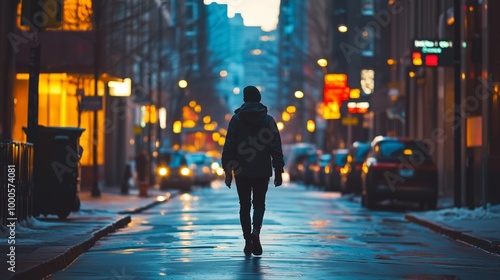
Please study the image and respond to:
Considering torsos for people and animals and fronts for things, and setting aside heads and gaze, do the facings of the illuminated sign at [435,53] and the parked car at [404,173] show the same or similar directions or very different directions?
very different directions

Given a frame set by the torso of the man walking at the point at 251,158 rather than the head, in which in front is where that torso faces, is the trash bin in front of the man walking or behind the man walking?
in front

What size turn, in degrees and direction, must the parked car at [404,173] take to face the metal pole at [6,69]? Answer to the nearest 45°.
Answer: approximately 135° to its left

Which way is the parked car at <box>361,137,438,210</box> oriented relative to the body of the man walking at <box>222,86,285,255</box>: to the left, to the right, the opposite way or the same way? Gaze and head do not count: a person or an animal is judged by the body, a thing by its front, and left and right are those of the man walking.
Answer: the same way

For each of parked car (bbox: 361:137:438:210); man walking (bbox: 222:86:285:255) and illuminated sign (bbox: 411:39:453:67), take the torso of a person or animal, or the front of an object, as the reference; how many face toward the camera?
1

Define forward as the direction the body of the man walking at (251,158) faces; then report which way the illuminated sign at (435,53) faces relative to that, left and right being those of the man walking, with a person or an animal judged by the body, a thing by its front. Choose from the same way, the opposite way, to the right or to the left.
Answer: the opposite way

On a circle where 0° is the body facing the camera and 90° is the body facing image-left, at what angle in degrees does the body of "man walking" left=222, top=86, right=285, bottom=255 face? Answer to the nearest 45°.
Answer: approximately 180°

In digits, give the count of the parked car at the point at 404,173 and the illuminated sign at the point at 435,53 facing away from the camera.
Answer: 1

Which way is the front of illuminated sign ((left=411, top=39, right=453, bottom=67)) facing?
toward the camera

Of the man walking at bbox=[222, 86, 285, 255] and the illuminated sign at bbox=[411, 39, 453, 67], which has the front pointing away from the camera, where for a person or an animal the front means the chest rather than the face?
the man walking

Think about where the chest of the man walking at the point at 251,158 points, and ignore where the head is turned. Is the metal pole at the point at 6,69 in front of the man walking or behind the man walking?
in front

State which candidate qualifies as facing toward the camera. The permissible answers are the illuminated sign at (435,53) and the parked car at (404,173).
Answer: the illuminated sign

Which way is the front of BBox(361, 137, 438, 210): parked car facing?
away from the camera
